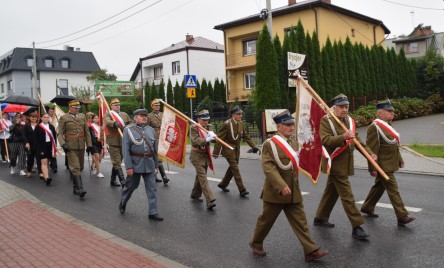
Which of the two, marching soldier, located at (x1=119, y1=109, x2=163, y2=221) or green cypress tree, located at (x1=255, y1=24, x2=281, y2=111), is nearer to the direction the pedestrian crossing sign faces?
the marching soldier

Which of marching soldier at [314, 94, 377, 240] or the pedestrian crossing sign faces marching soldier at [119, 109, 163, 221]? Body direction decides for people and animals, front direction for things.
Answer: the pedestrian crossing sign

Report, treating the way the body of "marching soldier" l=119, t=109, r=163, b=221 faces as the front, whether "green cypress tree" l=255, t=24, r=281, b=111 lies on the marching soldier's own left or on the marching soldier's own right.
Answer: on the marching soldier's own left

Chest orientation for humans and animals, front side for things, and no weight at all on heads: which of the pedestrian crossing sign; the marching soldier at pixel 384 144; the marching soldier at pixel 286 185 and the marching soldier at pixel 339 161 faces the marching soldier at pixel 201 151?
the pedestrian crossing sign

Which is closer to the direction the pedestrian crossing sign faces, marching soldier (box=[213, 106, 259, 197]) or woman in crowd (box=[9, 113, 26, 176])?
the marching soldier

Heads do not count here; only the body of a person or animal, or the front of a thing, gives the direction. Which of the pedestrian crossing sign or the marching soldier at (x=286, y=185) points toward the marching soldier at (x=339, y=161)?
the pedestrian crossing sign
